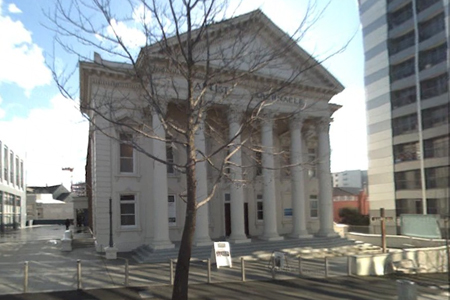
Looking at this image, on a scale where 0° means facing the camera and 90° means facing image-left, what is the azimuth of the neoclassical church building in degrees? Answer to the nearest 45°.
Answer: approximately 315°

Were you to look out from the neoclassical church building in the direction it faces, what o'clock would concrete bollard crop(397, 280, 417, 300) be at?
The concrete bollard is roughly at 1 o'clock from the neoclassical church building.
